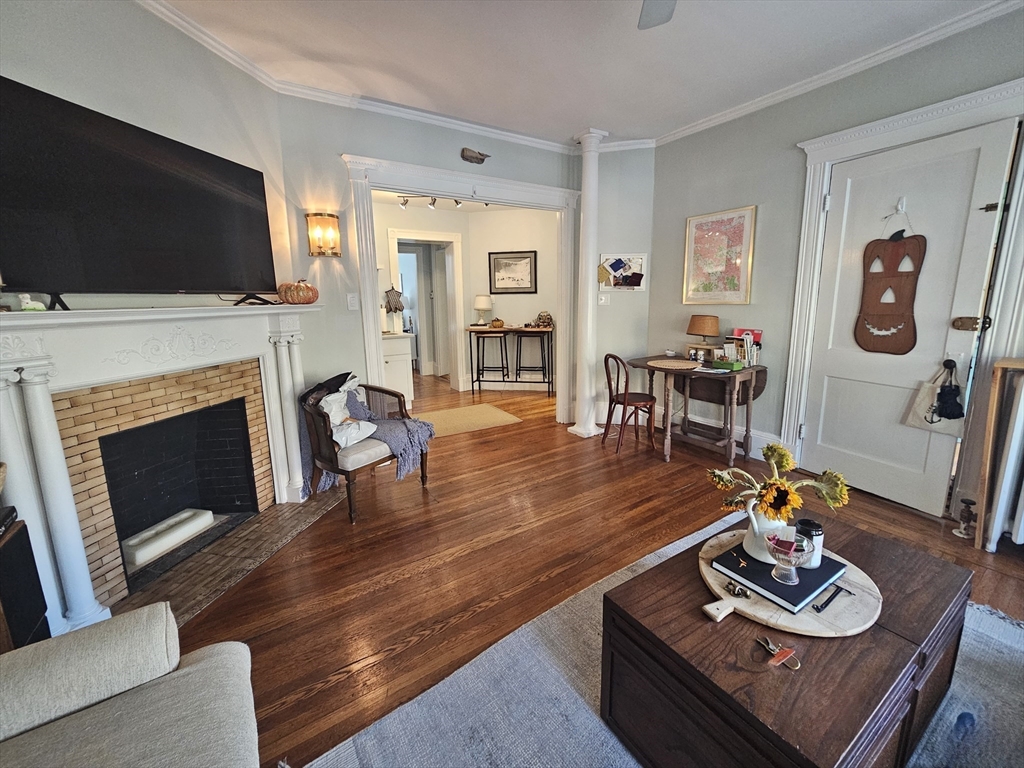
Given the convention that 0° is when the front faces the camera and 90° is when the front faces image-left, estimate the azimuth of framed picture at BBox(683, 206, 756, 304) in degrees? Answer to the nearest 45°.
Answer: approximately 45°

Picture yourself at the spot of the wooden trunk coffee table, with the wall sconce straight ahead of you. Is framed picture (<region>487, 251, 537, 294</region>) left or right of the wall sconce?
right

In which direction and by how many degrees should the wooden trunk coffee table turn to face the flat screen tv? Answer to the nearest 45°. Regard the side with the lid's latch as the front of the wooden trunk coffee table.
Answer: approximately 135° to its right

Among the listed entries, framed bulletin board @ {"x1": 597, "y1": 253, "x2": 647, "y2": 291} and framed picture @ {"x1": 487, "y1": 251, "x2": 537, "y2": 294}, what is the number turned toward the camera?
2

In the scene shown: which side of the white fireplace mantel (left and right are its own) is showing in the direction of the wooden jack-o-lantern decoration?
front

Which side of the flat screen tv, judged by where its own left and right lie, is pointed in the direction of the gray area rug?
front

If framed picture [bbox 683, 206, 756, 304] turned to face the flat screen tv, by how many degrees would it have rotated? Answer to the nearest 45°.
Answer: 0° — it already faces it

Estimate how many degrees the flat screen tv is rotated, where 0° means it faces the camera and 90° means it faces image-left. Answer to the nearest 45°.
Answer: approximately 315°

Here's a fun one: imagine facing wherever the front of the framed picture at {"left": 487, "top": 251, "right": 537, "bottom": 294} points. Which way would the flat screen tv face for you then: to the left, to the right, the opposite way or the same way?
to the left

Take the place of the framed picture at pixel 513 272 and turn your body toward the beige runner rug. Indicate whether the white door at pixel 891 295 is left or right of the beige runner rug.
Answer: left

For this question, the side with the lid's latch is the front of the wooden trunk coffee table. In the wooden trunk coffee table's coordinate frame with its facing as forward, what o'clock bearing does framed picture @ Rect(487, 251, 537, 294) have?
The framed picture is roughly at 6 o'clock from the wooden trunk coffee table.

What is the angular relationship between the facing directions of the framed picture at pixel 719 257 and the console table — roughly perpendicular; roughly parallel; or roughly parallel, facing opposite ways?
roughly perpendicular
